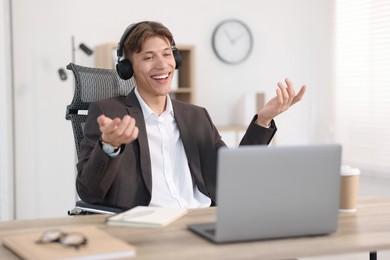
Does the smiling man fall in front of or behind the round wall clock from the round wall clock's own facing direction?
in front

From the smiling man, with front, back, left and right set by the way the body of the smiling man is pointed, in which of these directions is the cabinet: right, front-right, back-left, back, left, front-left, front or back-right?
back-left

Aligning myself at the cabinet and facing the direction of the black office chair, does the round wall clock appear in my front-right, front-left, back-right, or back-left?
back-left

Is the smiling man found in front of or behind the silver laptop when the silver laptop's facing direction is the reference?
in front

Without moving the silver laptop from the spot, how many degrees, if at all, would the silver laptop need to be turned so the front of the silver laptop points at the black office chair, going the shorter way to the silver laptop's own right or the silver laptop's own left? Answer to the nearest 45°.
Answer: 0° — it already faces it

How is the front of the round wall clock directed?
toward the camera

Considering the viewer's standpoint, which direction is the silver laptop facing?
facing away from the viewer and to the left of the viewer

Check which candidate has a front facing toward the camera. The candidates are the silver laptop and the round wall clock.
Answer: the round wall clock

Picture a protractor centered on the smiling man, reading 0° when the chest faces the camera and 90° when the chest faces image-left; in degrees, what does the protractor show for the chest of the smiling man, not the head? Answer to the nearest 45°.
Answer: approximately 315°

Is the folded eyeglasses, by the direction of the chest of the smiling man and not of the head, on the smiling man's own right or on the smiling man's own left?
on the smiling man's own right

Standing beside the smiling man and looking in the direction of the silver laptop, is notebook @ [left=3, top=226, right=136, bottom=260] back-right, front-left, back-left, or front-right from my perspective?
front-right

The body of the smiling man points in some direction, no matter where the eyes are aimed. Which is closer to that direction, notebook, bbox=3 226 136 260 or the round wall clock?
the notebook

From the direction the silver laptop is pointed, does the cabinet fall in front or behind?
in front

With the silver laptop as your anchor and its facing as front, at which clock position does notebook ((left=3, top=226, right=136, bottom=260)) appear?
The notebook is roughly at 10 o'clock from the silver laptop.

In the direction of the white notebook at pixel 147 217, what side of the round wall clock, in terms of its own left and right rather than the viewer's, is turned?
front

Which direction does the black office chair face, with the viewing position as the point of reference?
facing the viewer and to the right of the viewer

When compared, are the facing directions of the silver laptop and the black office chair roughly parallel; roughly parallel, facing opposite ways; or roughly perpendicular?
roughly parallel, facing opposite ways

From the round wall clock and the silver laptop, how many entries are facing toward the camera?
1
